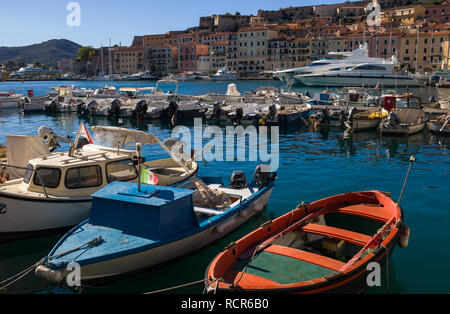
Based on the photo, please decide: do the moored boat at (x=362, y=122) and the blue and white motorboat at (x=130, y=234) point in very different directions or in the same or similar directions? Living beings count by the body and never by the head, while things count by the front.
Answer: very different directions

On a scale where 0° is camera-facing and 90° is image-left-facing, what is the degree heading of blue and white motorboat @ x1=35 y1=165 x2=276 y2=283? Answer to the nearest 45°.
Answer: approximately 45°

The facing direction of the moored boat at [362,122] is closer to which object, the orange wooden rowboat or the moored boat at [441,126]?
the moored boat

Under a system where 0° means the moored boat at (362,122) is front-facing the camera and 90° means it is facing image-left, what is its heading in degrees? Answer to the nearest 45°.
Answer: approximately 225°

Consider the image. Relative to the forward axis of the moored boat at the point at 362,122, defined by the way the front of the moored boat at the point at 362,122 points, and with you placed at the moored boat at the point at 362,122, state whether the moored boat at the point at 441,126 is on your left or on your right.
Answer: on your right
